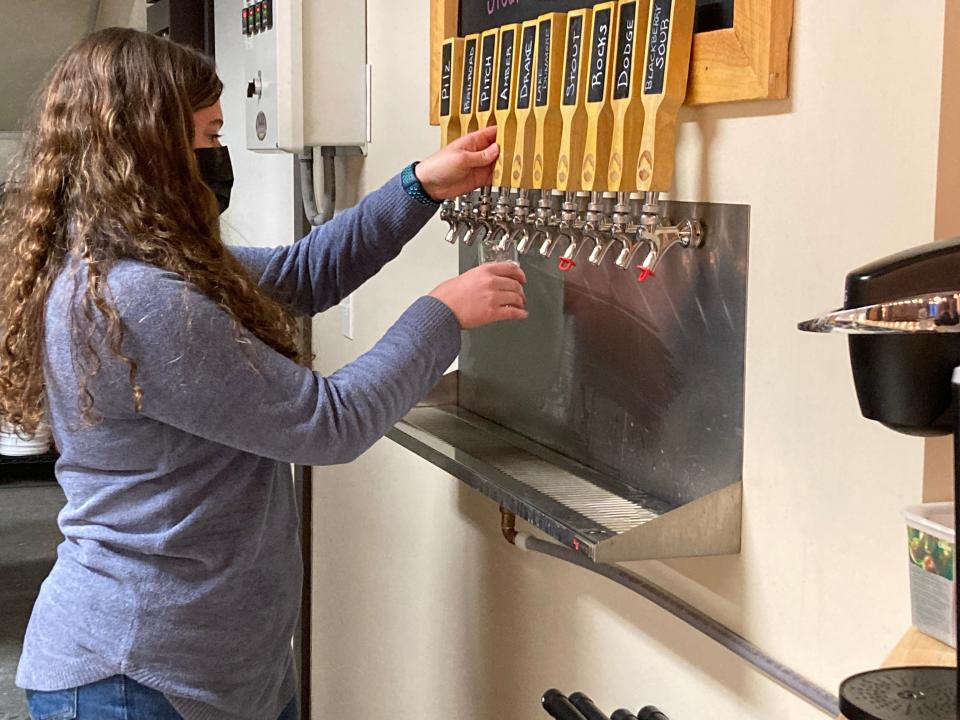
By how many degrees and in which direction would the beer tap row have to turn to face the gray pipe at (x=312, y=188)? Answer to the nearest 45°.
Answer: approximately 90° to its right

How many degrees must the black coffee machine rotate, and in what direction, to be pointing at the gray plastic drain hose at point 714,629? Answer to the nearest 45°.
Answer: approximately 90° to its right

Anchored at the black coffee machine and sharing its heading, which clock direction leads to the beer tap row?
The beer tap row is roughly at 2 o'clock from the black coffee machine.

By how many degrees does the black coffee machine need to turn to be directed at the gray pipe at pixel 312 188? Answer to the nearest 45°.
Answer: approximately 45° to its right

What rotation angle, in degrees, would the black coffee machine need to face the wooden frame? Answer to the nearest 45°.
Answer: approximately 90° to its right

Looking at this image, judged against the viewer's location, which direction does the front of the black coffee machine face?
facing to the left of the viewer

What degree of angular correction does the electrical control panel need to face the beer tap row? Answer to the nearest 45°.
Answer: approximately 45° to its left

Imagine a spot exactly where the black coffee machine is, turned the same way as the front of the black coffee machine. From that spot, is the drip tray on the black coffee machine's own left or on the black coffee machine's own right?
on the black coffee machine's own right

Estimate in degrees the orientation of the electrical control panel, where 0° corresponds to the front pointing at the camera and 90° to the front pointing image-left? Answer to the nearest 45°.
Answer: approximately 45°

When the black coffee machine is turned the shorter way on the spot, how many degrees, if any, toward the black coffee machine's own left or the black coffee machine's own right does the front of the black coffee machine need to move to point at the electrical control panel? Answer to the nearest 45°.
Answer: approximately 45° to the black coffee machine's own right
